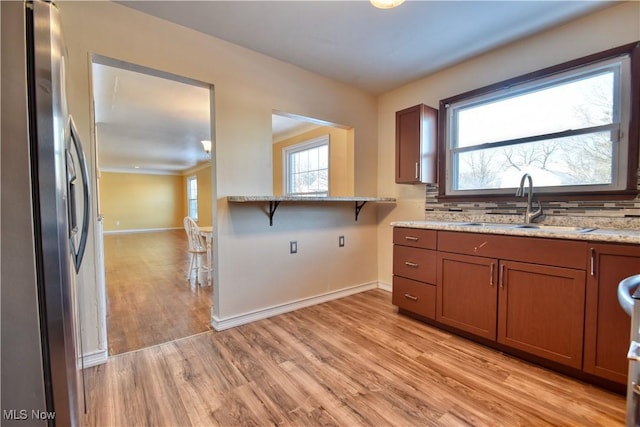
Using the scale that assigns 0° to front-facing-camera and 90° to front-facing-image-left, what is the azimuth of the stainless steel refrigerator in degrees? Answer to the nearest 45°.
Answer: approximately 270°

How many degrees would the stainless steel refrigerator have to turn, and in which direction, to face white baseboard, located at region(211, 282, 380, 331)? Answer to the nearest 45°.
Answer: approximately 45° to its left

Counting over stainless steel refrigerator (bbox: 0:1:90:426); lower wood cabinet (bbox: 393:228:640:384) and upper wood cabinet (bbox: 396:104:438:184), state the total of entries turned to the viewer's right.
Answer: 1

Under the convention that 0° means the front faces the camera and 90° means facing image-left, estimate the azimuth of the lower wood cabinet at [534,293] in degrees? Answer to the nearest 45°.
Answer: approximately 45°

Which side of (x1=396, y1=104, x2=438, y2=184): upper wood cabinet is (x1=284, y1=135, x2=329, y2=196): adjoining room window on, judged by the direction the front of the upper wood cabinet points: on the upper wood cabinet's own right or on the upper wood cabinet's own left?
on the upper wood cabinet's own right

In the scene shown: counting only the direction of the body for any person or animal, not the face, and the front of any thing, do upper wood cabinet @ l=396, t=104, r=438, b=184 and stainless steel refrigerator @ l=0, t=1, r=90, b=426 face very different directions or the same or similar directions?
very different directions

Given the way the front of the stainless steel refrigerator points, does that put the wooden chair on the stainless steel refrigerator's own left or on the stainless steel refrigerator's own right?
on the stainless steel refrigerator's own left
